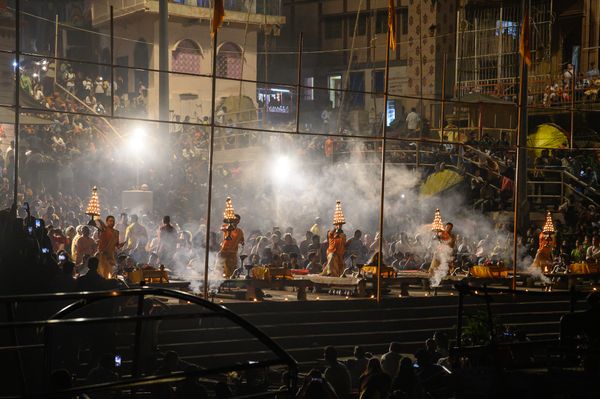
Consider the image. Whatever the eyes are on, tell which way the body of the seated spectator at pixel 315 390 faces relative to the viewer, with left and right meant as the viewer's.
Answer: facing away from the viewer

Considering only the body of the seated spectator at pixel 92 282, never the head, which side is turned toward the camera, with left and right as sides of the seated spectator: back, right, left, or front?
back

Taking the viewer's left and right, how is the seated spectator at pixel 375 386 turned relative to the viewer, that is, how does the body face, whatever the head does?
facing away from the viewer

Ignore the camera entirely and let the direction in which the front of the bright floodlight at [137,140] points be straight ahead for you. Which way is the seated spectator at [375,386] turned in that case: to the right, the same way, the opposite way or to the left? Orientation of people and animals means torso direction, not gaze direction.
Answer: the opposite way

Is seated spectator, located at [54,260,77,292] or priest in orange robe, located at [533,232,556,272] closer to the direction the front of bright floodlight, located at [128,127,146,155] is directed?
the seated spectator

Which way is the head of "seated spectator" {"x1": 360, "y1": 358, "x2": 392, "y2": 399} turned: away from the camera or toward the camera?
away from the camera

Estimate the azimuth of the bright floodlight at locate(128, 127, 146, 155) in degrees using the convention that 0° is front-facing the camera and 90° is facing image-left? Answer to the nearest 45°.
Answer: approximately 0°

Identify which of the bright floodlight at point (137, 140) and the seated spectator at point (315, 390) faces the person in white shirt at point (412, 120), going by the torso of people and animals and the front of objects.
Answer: the seated spectator

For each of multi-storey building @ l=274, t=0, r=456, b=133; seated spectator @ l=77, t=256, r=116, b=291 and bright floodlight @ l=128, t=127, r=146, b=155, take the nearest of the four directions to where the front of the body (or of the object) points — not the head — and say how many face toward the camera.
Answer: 2

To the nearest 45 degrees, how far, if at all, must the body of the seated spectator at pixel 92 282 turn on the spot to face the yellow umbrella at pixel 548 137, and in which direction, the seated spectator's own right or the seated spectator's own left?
approximately 45° to the seated spectator's own right

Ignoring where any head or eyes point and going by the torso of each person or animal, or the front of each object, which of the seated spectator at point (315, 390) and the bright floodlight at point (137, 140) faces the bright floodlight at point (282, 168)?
the seated spectator

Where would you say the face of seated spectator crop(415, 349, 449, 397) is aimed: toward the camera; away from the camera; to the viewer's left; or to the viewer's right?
away from the camera

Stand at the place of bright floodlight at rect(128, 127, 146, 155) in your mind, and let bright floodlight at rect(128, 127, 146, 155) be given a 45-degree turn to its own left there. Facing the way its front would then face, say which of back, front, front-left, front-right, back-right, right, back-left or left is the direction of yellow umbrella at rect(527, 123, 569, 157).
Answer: front-left
